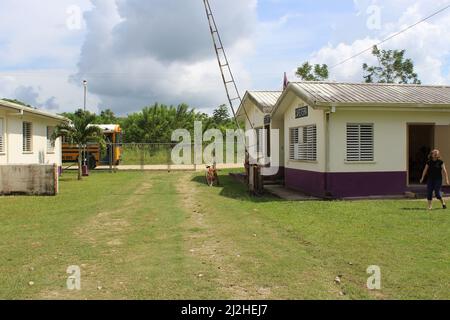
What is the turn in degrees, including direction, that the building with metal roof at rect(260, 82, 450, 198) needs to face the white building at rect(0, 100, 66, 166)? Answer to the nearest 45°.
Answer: approximately 90° to its right

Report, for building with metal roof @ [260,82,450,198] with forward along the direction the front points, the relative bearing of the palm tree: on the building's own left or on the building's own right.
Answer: on the building's own right

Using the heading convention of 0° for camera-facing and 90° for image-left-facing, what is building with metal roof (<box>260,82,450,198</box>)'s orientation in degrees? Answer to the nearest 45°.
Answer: approximately 0°
